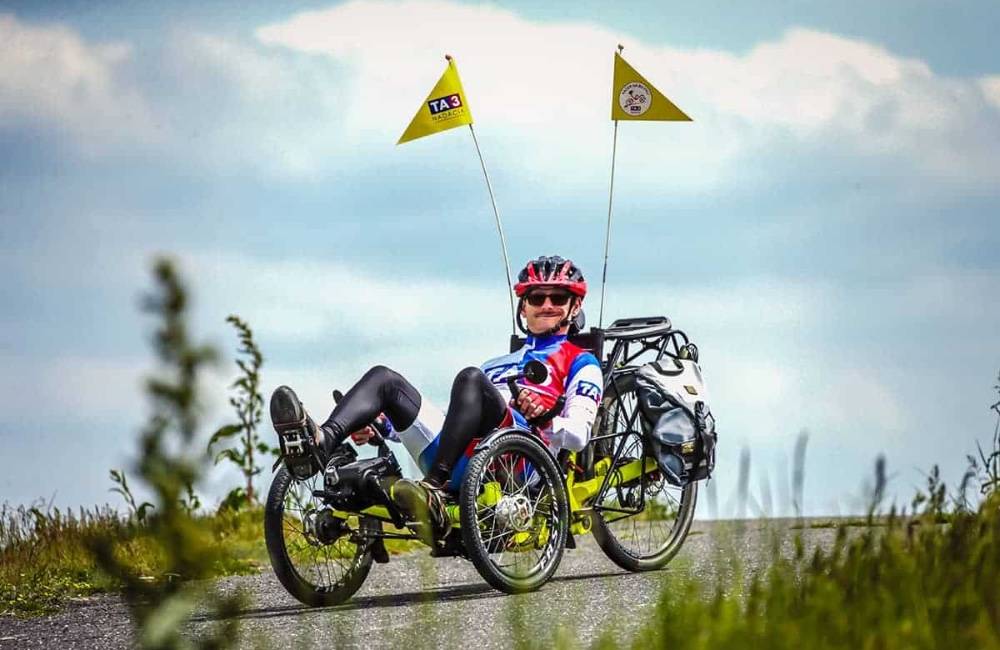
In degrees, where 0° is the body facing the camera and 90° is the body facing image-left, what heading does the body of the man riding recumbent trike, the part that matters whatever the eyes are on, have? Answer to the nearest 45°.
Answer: approximately 45°
